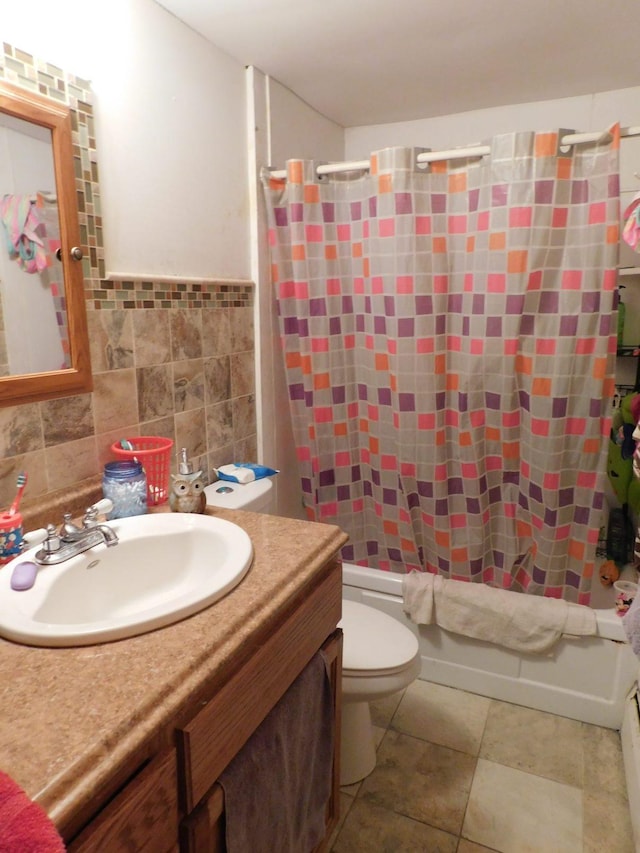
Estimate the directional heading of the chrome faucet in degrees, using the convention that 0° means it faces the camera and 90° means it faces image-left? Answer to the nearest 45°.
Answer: approximately 315°

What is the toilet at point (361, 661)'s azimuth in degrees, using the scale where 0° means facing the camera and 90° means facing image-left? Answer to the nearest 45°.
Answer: approximately 315°

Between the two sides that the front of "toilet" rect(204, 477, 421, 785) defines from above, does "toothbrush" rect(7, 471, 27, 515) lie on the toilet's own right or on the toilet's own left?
on the toilet's own right

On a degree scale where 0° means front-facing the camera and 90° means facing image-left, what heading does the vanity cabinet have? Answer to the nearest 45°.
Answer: approximately 315°

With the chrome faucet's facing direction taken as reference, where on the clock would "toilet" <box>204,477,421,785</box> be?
The toilet is roughly at 10 o'clock from the chrome faucet.

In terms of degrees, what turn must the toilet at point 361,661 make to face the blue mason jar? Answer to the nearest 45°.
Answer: approximately 135° to its right
